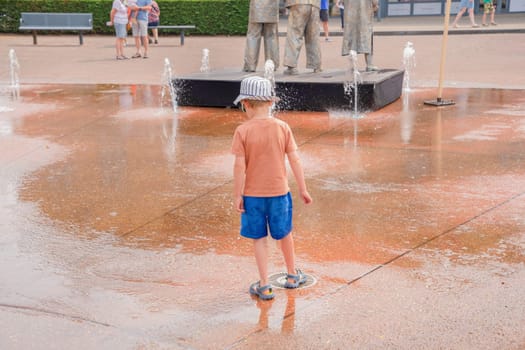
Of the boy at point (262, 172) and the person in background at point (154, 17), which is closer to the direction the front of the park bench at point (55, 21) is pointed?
the boy

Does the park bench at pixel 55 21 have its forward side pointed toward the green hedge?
no

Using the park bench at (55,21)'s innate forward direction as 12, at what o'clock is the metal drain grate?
The metal drain grate is roughly at 12 o'clock from the park bench.

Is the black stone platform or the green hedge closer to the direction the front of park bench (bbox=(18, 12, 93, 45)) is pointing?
the black stone platform

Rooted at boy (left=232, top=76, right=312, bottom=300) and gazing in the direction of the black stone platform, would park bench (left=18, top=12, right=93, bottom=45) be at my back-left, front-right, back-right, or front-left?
front-left

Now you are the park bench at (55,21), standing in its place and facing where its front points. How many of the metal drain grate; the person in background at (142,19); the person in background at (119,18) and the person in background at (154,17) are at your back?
0

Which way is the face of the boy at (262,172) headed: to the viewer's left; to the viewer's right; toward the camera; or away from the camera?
away from the camera

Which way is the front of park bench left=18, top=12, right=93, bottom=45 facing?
toward the camera

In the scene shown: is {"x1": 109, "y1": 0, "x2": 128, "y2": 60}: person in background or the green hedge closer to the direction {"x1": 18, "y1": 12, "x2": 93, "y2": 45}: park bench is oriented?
the person in background
